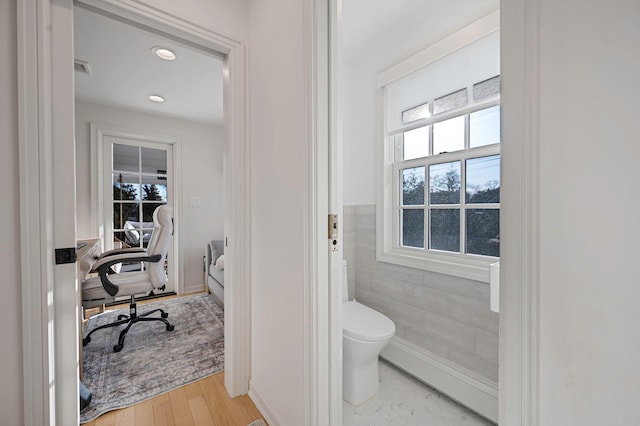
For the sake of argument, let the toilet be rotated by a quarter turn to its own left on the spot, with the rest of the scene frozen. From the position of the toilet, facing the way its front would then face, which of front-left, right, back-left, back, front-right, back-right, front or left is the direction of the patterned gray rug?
back-left

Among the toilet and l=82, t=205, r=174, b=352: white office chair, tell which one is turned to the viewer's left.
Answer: the white office chair

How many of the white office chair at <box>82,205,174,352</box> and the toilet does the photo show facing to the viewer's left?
1

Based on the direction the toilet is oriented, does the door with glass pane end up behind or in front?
behind

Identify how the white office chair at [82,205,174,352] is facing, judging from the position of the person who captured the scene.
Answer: facing to the left of the viewer

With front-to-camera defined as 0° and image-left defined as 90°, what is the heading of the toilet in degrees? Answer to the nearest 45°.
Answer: approximately 315°

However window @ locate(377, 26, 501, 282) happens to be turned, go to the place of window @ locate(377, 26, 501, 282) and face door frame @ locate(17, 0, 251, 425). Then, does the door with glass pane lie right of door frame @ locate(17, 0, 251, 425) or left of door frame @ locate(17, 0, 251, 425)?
right

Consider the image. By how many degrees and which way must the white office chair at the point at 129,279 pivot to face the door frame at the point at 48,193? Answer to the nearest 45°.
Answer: approximately 90° to its left

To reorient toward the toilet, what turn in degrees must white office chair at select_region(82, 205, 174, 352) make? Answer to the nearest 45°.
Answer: approximately 135° to its left
